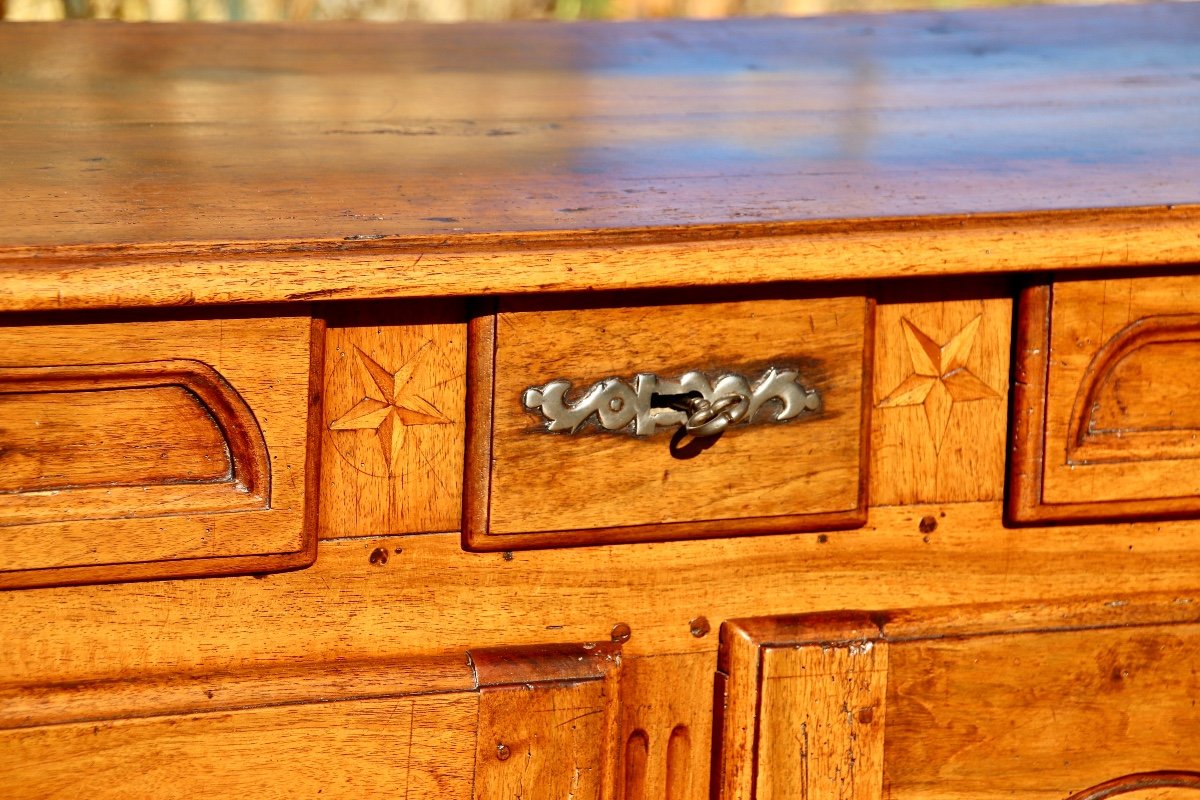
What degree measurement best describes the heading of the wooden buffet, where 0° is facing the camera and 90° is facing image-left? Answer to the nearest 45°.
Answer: approximately 0°
